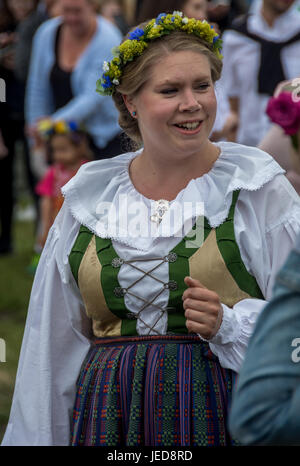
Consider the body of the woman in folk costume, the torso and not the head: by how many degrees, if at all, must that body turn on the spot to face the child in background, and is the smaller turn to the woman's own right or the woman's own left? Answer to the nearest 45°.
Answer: approximately 180°

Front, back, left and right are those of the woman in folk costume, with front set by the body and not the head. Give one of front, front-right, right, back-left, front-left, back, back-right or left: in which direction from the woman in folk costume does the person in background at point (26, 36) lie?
back

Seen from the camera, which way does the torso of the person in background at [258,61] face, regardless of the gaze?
toward the camera

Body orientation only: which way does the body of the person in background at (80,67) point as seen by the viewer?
toward the camera

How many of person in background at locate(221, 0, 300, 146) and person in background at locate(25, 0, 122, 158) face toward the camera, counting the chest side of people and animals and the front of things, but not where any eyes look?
2

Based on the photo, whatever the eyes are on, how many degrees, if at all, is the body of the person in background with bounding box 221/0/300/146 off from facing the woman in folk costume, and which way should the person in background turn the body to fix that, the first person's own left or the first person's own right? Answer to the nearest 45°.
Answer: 0° — they already face them

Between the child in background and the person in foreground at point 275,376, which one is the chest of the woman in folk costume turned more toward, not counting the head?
the person in foreground

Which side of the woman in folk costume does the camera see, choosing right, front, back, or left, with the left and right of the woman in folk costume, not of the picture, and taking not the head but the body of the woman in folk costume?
front

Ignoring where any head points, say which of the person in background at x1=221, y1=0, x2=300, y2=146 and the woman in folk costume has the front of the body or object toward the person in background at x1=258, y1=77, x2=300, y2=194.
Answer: the person in background at x1=221, y1=0, x2=300, y2=146

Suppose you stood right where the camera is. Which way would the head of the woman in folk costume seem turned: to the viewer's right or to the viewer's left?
to the viewer's right

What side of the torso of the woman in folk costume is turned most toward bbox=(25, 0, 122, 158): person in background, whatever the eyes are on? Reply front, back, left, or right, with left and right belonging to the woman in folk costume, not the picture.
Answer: back
